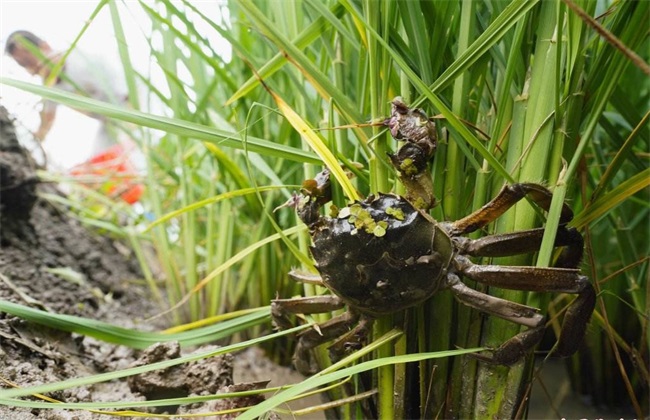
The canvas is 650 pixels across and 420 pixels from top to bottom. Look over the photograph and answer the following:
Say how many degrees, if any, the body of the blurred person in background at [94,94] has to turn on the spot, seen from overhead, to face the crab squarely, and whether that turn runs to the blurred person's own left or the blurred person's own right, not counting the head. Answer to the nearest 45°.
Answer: approximately 90° to the blurred person's own left

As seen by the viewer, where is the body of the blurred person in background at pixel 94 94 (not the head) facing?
to the viewer's left
